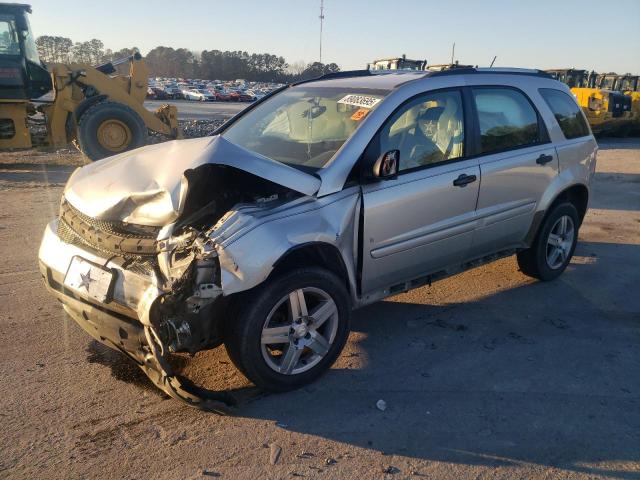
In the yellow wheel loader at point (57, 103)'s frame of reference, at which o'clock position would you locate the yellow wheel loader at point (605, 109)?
the yellow wheel loader at point (605, 109) is roughly at 12 o'clock from the yellow wheel loader at point (57, 103).

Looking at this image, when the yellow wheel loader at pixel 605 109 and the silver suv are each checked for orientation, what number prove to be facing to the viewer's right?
0

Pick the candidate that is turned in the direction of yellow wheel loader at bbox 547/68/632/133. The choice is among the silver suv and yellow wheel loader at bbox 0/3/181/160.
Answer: yellow wheel loader at bbox 0/3/181/160

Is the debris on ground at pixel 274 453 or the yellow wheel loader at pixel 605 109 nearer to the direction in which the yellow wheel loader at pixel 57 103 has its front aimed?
the yellow wheel loader

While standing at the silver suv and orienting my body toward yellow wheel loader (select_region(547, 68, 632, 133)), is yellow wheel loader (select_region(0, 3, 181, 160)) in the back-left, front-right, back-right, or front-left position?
front-left

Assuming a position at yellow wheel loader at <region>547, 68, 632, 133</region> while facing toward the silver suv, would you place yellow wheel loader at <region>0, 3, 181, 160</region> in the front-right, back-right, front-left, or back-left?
front-right

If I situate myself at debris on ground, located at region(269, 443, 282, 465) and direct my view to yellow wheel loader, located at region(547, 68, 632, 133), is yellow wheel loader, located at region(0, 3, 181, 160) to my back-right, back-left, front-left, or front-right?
front-left

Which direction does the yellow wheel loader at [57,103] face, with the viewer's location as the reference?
facing to the right of the viewer

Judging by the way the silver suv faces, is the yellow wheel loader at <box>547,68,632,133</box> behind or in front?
behind

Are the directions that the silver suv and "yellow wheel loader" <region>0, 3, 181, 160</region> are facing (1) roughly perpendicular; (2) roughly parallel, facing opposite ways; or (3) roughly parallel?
roughly parallel, facing opposite ways

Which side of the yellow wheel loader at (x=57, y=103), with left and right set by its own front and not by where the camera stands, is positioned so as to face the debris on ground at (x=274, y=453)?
right

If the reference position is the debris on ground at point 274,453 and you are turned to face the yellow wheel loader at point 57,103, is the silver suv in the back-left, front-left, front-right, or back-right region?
front-right

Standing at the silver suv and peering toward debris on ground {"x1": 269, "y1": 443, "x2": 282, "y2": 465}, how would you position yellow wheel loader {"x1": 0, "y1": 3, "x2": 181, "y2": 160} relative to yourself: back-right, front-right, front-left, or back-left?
back-right
